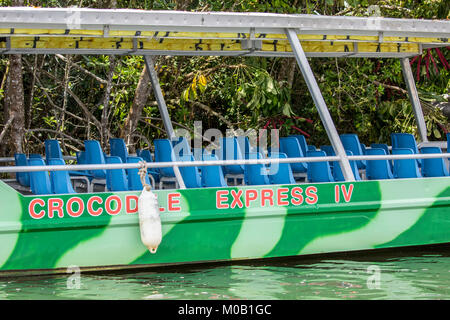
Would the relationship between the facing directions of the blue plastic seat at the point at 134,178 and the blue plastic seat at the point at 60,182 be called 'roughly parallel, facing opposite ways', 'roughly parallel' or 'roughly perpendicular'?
roughly parallel

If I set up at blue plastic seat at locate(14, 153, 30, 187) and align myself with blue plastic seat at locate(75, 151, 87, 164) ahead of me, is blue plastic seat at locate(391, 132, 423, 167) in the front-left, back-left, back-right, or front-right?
front-right

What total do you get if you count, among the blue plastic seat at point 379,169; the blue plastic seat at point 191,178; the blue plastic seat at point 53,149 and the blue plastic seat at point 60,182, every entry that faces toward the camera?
0

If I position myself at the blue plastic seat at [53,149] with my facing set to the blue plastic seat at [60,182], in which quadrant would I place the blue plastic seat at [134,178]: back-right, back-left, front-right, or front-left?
front-left

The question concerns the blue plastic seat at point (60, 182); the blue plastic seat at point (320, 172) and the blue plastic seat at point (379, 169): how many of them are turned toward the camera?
0

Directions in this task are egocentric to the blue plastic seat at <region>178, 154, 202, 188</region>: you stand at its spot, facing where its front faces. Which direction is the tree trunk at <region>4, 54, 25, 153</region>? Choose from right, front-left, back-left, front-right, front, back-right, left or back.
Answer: left

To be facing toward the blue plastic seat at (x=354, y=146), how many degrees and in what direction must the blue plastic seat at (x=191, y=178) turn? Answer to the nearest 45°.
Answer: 0° — it already faces it
